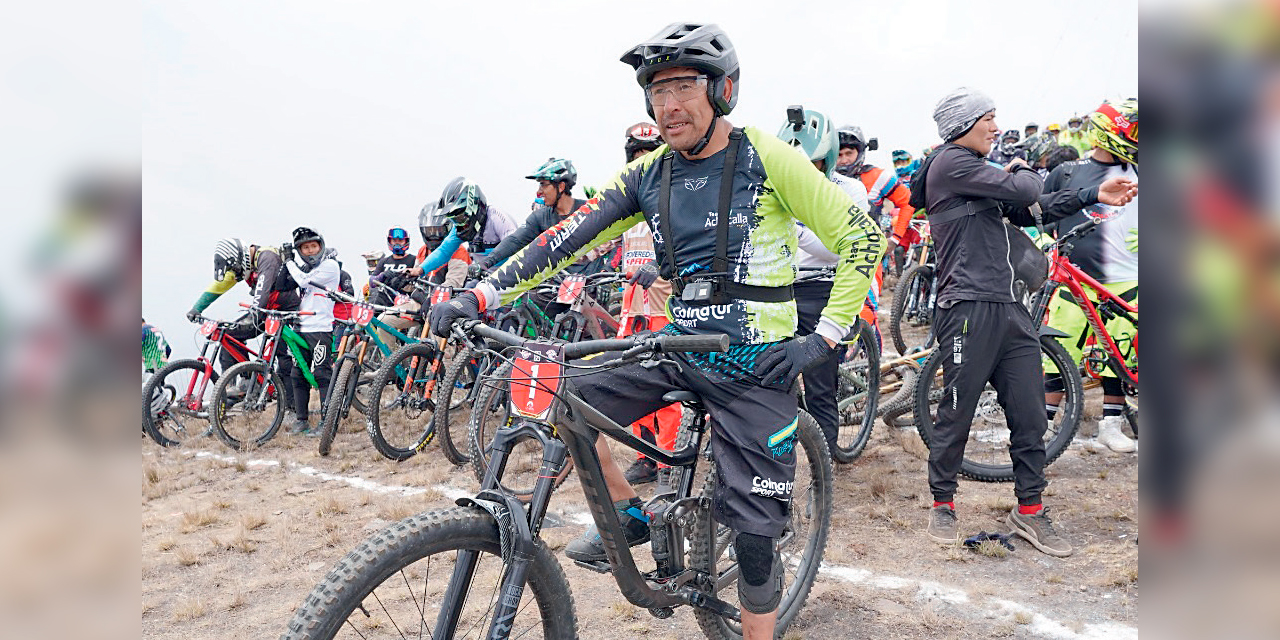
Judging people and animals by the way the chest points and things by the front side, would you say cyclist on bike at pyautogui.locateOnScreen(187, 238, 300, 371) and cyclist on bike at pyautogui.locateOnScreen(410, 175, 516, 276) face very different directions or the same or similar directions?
same or similar directions

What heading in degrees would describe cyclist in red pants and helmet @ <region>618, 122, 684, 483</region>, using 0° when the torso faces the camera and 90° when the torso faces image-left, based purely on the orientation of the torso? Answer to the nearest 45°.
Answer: approximately 45°

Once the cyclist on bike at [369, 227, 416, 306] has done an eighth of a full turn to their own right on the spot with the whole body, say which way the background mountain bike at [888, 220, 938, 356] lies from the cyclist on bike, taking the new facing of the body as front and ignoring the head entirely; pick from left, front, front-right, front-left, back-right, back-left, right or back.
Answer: back-left

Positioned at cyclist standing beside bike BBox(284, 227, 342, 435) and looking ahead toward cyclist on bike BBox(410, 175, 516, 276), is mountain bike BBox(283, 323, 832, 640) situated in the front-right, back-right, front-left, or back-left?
front-right

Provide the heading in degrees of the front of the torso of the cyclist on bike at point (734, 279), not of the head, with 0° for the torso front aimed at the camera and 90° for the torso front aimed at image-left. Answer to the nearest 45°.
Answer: approximately 45°

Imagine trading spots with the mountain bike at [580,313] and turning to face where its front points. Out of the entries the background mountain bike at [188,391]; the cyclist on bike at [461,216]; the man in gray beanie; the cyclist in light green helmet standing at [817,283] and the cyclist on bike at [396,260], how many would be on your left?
2

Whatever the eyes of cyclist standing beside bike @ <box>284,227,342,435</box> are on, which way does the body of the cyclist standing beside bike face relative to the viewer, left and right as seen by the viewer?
facing the viewer and to the left of the viewer

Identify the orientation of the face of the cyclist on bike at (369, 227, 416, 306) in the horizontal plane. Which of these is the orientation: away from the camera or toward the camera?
toward the camera
